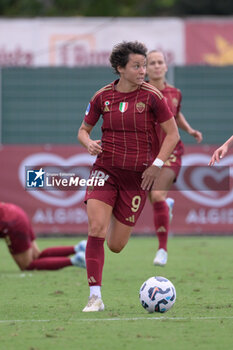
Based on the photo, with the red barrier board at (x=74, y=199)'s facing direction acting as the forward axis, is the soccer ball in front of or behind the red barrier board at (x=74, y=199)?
in front

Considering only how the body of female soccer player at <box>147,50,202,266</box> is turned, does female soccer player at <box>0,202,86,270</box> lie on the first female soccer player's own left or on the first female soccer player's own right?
on the first female soccer player's own right

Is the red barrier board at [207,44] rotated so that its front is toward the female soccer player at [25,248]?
yes

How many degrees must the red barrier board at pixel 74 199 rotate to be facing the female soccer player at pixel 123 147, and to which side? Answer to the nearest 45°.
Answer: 0° — it already faces them

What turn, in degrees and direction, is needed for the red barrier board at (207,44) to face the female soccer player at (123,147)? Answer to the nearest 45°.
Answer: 0° — it already faces them

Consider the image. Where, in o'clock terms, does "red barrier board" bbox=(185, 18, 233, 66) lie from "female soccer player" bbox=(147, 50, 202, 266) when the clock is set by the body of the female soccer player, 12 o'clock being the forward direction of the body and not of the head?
The red barrier board is roughly at 6 o'clock from the female soccer player.

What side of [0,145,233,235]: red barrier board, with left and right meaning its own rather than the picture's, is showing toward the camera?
front

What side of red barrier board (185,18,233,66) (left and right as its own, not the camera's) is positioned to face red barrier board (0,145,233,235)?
front

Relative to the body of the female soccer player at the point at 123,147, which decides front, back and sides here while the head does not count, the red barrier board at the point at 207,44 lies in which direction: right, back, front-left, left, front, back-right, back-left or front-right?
back

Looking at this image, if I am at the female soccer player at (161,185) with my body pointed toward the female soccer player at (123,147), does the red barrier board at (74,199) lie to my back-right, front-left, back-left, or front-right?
back-right

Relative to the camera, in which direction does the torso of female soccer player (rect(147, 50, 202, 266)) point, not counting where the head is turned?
toward the camera

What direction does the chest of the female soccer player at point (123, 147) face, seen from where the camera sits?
toward the camera

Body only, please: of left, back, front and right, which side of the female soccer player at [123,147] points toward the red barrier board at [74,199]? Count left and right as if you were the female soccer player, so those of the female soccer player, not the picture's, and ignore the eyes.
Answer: back

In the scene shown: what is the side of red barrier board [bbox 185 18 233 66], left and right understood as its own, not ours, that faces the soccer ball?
front
